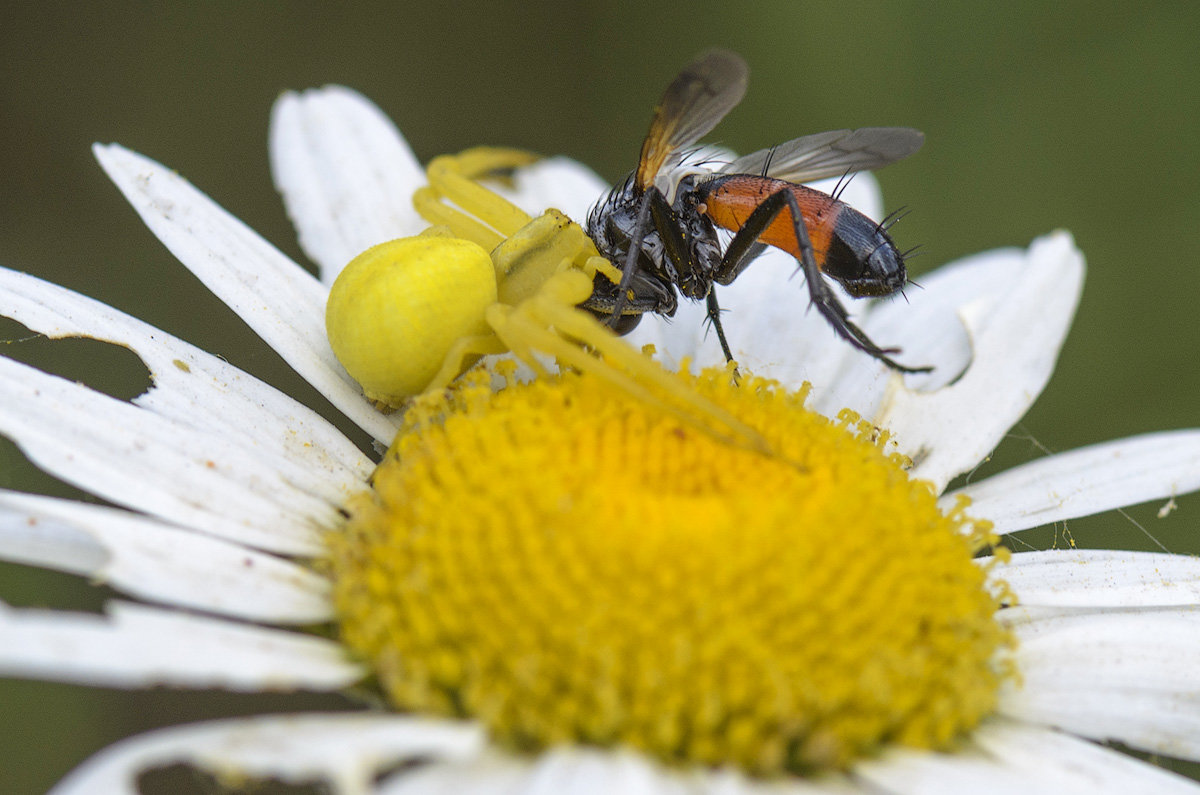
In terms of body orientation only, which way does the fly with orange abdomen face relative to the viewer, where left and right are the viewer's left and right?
facing to the left of the viewer
